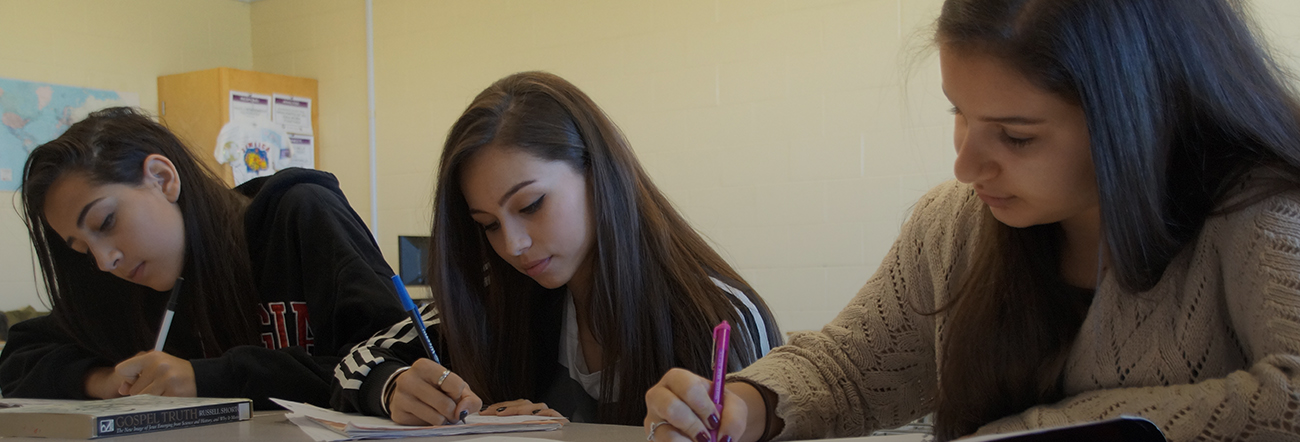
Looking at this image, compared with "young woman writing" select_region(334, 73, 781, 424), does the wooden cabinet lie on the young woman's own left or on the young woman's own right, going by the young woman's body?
on the young woman's own right

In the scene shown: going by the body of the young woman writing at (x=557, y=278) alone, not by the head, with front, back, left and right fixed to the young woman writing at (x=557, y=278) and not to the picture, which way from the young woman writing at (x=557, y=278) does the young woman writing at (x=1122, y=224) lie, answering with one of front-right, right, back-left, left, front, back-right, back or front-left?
left

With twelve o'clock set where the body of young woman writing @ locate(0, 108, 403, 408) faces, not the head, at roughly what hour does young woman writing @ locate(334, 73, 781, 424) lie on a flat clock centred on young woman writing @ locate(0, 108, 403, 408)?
young woman writing @ locate(334, 73, 781, 424) is roughly at 9 o'clock from young woman writing @ locate(0, 108, 403, 408).

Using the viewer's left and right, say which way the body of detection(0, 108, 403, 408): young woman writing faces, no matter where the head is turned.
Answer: facing the viewer and to the left of the viewer

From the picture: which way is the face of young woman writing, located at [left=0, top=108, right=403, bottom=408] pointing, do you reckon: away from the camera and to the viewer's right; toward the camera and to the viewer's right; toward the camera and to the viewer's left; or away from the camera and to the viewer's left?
toward the camera and to the viewer's left

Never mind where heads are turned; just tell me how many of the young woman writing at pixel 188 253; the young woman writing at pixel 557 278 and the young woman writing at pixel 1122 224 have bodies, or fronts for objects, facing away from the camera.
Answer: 0

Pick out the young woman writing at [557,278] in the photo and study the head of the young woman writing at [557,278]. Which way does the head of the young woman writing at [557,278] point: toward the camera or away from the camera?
toward the camera

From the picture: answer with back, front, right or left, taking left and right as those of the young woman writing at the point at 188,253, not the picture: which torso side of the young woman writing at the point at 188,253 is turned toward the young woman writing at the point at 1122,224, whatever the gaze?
left

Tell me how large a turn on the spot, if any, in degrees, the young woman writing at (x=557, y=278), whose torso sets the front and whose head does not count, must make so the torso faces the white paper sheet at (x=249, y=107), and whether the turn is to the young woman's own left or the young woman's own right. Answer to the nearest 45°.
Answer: approximately 90° to the young woman's own right

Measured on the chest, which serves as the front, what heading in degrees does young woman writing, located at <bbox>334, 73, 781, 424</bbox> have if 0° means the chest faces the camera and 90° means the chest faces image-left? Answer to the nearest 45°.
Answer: approximately 45°

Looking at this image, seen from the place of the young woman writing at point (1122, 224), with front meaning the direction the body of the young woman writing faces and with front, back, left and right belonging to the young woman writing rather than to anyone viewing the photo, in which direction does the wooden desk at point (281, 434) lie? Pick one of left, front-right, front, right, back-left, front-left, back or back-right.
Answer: front-right

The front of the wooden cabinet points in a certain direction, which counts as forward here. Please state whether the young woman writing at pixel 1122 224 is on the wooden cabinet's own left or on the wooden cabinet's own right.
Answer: on the wooden cabinet's own left

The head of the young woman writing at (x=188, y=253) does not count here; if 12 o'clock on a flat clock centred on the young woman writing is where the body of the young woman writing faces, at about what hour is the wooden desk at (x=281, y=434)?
The wooden desk is roughly at 10 o'clock from the young woman writing.

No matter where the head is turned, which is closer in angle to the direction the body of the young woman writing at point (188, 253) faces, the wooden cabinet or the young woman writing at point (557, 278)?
the young woman writing

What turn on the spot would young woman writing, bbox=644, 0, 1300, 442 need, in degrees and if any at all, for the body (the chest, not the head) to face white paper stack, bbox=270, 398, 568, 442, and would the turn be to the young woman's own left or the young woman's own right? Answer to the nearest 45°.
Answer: approximately 45° to the young woman's own right

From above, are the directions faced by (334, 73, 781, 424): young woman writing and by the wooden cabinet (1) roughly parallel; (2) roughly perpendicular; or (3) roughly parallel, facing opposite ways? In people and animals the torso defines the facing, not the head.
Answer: roughly parallel

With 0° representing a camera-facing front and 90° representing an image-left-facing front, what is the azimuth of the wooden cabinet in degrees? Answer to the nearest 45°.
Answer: approximately 45°

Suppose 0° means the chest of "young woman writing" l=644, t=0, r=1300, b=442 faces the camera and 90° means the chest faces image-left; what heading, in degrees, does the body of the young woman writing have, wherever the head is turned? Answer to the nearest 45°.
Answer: approximately 45°

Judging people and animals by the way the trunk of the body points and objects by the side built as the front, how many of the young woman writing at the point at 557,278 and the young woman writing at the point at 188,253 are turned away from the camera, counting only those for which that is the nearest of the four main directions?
0
